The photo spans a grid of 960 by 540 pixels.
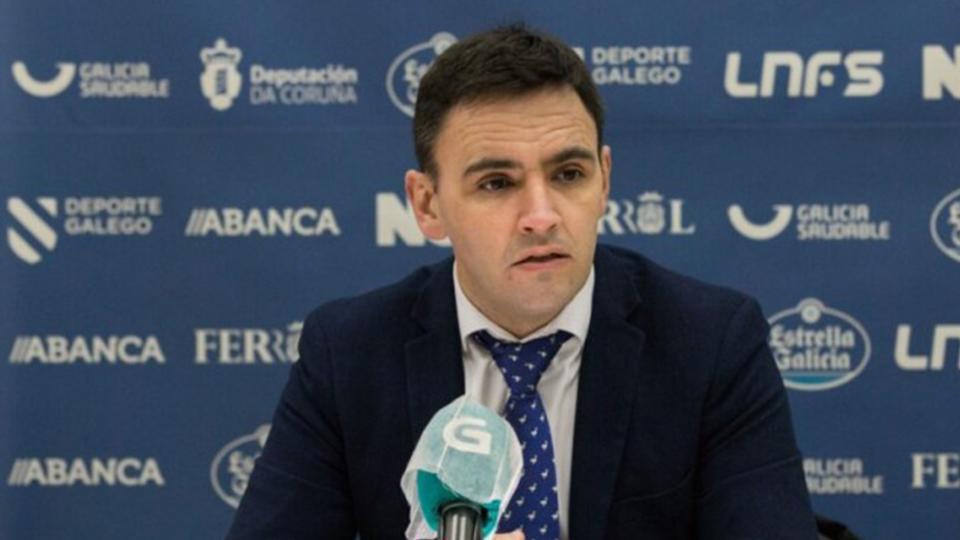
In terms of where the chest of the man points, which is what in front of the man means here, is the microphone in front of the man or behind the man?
in front

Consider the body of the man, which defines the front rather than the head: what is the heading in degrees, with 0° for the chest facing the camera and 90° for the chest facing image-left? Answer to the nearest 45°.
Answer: approximately 0°
